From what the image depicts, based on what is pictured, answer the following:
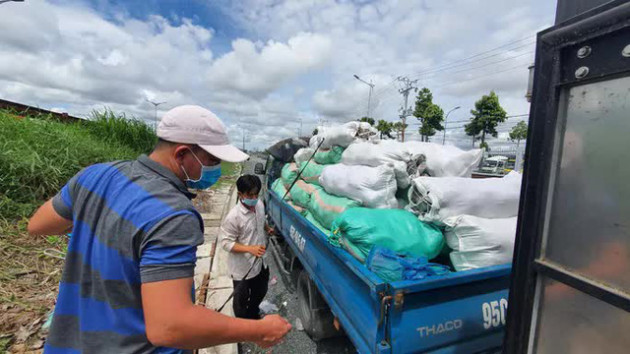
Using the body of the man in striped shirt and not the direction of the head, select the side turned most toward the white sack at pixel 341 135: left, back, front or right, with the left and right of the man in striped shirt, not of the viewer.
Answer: front

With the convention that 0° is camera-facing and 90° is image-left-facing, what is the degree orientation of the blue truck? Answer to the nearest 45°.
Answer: approximately 135°

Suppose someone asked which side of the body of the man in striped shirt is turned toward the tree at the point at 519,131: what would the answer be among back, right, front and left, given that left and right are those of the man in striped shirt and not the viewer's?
front

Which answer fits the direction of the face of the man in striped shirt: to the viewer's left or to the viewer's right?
to the viewer's right

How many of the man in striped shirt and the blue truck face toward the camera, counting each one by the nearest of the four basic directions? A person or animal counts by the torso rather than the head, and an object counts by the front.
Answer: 0

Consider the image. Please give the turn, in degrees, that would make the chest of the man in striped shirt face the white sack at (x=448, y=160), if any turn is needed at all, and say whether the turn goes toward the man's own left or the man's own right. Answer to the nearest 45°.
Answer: approximately 45° to the man's own right

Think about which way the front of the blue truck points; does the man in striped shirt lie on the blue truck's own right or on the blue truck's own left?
on the blue truck's own left

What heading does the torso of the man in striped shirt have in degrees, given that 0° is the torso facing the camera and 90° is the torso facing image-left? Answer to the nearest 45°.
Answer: approximately 225°

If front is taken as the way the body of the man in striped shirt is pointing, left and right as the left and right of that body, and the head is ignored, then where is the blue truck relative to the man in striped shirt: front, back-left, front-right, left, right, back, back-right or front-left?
front-right
